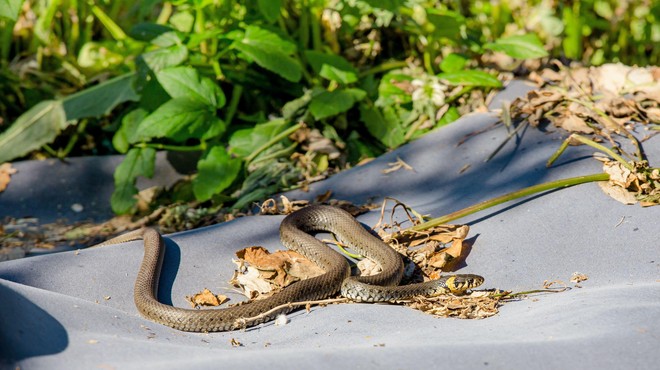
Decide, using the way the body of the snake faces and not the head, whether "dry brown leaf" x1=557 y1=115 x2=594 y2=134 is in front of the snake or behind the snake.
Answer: in front

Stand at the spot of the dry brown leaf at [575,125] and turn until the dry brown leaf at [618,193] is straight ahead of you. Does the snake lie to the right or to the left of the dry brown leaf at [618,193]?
right

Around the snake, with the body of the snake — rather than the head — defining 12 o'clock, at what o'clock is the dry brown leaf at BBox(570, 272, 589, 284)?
The dry brown leaf is roughly at 12 o'clock from the snake.

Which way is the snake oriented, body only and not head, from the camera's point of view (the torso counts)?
to the viewer's right

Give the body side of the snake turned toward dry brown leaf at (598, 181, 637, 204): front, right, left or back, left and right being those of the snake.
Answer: front

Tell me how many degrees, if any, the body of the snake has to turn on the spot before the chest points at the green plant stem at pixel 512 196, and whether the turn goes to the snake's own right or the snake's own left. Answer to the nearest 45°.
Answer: approximately 45° to the snake's own left

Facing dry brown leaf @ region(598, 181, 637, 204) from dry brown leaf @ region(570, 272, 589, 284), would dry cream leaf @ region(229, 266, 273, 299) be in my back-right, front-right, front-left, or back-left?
back-left
